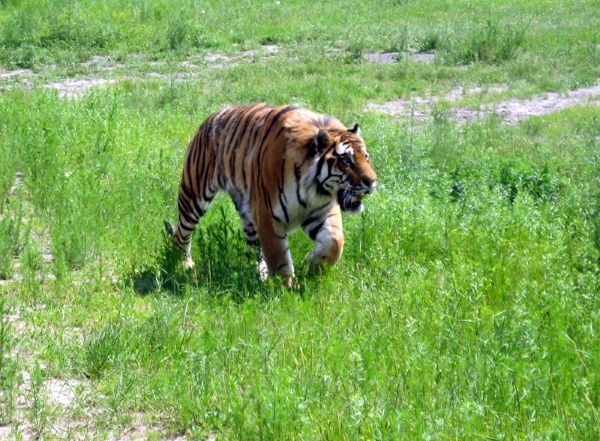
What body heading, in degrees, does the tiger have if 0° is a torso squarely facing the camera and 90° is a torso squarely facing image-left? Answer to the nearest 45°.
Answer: approximately 315°
